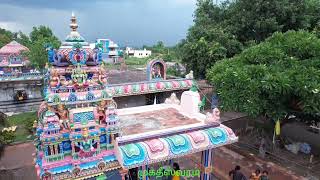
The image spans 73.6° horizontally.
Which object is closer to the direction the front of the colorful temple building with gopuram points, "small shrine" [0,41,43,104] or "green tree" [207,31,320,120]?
the green tree

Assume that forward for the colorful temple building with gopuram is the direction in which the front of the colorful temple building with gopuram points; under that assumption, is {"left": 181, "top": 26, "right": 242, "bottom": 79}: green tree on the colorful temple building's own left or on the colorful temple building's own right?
on the colorful temple building's own left

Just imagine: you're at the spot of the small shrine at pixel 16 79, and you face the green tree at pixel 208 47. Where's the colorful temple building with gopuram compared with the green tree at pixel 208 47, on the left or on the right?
right

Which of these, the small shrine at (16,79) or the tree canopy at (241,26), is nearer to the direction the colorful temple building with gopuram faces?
the tree canopy
